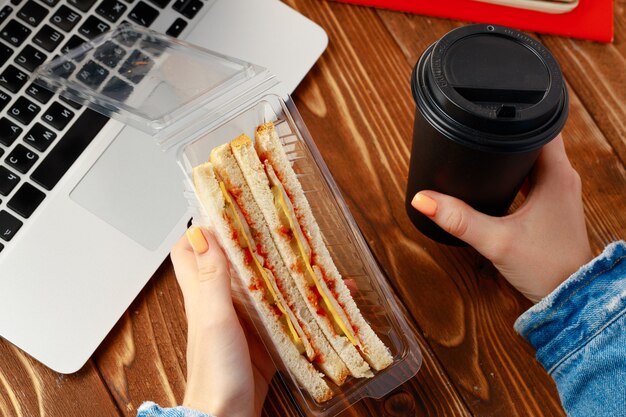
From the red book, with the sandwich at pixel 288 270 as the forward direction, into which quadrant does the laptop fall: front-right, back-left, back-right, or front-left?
front-right

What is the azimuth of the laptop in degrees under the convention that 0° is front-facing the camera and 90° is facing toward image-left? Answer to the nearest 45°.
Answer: approximately 315°
